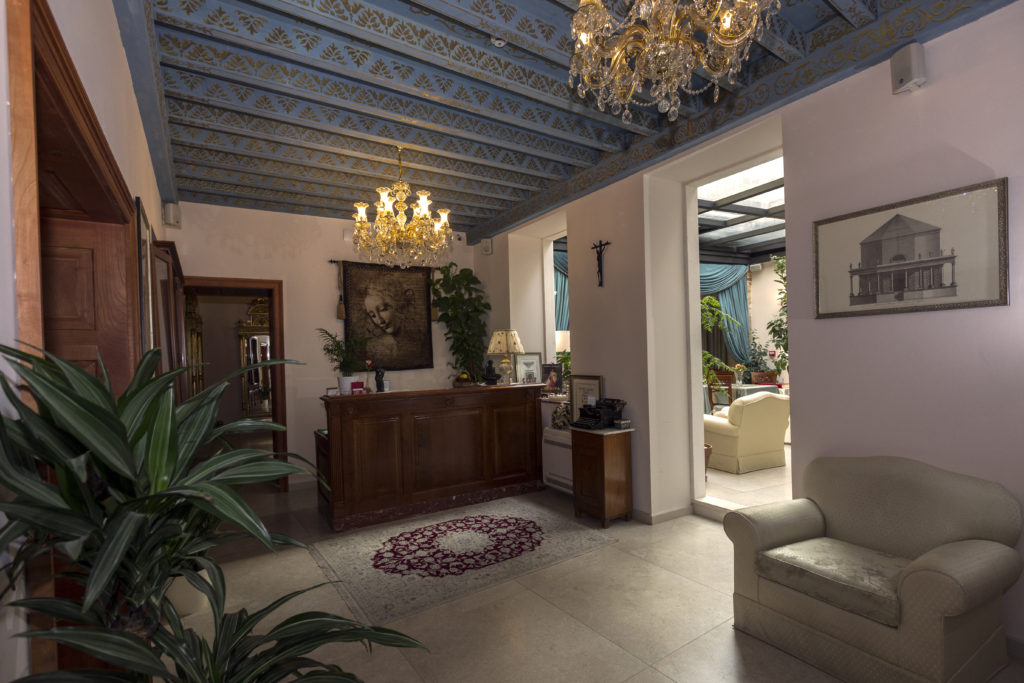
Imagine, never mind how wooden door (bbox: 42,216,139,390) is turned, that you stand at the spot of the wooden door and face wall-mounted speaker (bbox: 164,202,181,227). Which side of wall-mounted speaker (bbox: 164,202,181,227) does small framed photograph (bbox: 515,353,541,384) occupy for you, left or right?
right

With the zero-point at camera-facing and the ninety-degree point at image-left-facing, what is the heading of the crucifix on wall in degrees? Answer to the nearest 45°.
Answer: approximately 45°

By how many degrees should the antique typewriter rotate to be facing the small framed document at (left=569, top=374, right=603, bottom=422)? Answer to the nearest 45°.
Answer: approximately 135° to its right

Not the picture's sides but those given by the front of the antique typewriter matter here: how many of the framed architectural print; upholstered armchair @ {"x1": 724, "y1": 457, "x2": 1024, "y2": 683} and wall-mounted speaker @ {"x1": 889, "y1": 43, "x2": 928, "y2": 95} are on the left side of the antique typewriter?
3

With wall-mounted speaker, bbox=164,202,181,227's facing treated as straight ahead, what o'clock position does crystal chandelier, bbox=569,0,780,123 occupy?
The crystal chandelier is roughly at 1 o'clock from the wall-mounted speaker.

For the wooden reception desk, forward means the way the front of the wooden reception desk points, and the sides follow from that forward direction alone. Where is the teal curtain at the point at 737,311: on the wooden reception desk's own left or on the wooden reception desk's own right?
on the wooden reception desk's own left

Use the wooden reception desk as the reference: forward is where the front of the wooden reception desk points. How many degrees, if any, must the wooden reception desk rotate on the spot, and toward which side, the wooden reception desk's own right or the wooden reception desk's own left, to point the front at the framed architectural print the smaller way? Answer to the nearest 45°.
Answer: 0° — it already faces it

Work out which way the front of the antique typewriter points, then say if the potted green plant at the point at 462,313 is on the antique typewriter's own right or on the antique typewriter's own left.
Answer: on the antique typewriter's own right
